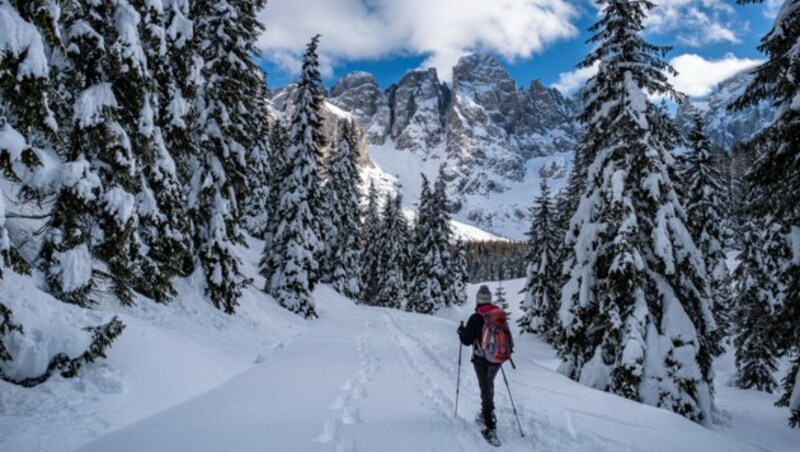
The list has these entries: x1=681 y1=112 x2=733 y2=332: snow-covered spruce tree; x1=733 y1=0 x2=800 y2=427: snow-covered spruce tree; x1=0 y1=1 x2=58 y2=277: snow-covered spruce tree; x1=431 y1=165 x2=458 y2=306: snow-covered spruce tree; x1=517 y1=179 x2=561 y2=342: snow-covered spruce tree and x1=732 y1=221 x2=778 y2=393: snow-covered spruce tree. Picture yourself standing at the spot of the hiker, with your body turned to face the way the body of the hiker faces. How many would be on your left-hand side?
1

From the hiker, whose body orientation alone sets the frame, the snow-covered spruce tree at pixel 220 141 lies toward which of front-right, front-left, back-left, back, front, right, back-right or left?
front

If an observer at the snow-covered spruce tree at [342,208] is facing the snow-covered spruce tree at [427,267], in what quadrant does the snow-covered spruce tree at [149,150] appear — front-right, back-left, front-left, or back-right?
back-right

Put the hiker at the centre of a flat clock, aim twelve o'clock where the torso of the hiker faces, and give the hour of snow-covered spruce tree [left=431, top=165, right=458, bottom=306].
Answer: The snow-covered spruce tree is roughly at 1 o'clock from the hiker.

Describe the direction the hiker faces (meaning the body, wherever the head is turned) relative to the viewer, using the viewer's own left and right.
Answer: facing away from the viewer and to the left of the viewer

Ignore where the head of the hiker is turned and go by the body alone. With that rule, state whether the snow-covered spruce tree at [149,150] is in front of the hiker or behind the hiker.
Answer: in front

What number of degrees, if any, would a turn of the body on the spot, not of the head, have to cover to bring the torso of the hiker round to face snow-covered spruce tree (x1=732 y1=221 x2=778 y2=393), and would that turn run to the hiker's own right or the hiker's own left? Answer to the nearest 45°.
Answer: approximately 90° to the hiker's own right

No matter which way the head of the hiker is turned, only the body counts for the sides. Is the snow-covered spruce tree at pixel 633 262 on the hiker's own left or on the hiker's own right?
on the hiker's own right

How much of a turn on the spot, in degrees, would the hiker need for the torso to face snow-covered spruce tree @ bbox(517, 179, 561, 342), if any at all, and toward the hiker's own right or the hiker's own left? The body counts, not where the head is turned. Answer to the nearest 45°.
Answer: approximately 45° to the hiker's own right

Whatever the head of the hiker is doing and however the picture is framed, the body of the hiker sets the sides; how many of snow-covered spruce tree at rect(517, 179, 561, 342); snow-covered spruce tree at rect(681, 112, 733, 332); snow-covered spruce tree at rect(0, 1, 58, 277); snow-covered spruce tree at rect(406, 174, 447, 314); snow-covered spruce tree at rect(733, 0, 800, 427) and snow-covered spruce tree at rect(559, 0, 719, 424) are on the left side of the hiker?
1

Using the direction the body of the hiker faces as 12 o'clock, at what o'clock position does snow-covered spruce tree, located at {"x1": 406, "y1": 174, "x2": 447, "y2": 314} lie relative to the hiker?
The snow-covered spruce tree is roughly at 1 o'clock from the hiker.

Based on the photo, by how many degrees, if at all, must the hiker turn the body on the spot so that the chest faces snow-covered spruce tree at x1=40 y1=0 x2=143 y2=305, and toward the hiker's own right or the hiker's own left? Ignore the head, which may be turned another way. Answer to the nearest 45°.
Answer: approximately 45° to the hiker's own left

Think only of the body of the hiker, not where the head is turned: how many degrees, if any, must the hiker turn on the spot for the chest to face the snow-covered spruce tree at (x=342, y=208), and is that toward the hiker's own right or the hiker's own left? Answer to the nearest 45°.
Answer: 0° — they already face it

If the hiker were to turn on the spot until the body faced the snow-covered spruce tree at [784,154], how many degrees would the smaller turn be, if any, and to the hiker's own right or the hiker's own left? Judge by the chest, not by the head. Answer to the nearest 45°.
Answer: approximately 90° to the hiker's own right

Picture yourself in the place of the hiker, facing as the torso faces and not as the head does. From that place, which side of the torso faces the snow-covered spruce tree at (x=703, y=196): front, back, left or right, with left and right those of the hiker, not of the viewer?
right

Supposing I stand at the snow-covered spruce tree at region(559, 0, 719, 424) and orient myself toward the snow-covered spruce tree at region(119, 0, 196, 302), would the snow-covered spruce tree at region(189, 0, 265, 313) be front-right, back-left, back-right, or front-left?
front-right
